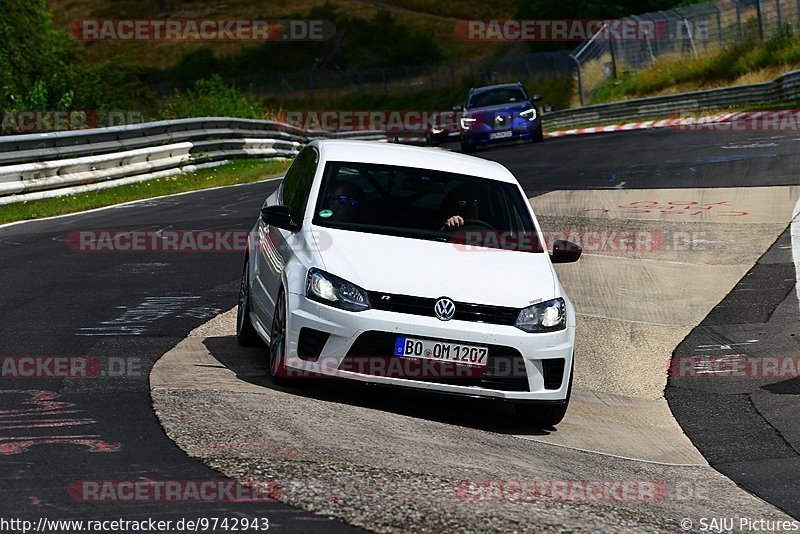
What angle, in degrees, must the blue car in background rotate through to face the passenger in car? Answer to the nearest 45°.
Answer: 0° — it already faces them

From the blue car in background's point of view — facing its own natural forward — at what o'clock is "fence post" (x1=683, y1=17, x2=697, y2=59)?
The fence post is roughly at 7 o'clock from the blue car in background.

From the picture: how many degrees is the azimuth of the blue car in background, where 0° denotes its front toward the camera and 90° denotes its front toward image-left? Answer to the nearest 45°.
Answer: approximately 0°

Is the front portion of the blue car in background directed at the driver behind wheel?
yes

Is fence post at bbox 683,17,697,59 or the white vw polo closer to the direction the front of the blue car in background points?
the white vw polo

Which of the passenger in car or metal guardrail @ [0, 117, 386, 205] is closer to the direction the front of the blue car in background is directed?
the passenger in car

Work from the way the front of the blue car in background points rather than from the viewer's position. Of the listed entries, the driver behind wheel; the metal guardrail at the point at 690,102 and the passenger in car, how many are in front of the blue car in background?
2

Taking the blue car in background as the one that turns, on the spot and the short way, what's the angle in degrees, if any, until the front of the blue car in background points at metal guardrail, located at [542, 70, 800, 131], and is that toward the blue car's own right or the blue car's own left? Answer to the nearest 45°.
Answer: approximately 135° to the blue car's own left

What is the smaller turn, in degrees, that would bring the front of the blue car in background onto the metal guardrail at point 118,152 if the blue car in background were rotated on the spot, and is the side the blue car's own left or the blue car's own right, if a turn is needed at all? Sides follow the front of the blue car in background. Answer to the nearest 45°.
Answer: approximately 45° to the blue car's own right

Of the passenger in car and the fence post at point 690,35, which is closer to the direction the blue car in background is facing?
the passenger in car

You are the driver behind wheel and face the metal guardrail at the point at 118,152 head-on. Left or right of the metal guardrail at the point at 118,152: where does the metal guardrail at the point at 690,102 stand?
right

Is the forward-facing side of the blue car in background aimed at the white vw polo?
yes
